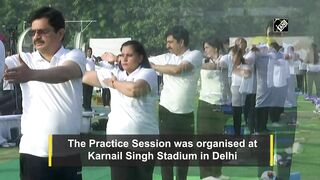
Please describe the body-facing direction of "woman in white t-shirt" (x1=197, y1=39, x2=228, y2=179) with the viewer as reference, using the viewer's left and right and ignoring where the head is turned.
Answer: facing the viewer and to the left of the viewer

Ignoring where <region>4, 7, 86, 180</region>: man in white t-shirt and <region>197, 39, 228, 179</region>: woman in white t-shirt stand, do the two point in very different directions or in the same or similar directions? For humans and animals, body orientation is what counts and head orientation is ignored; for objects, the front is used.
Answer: same or similar directions

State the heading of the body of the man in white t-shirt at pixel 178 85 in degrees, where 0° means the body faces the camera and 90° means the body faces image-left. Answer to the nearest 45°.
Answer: approximately 45°

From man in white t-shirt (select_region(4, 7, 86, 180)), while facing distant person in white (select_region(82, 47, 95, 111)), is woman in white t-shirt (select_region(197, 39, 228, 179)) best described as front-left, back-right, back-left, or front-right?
front-right

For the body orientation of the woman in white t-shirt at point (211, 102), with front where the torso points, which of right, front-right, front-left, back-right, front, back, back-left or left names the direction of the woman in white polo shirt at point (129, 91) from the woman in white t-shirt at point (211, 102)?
front

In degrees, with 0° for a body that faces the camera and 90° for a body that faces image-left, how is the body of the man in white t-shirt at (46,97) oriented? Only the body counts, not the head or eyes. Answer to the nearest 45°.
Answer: approximately 45°

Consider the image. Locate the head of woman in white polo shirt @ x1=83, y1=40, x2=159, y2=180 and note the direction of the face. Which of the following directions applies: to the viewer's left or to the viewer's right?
to the viewer's left

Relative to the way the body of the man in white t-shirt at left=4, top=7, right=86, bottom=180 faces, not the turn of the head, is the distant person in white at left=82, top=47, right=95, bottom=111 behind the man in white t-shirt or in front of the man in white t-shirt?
behind

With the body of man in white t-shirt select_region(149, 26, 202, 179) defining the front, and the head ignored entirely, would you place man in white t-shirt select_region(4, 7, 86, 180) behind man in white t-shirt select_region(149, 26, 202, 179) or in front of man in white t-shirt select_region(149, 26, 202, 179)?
in front

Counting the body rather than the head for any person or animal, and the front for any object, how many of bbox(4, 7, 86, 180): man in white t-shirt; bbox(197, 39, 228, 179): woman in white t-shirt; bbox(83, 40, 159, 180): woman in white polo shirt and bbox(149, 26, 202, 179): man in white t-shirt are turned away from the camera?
0

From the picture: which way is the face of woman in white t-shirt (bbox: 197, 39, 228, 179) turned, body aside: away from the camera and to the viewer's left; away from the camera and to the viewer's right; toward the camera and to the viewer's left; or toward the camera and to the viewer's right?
toward the camera and to the viewer's left

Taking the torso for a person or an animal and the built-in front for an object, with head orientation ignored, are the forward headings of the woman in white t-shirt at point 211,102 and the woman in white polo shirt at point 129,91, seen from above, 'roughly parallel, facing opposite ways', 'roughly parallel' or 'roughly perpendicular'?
roughly parallel
